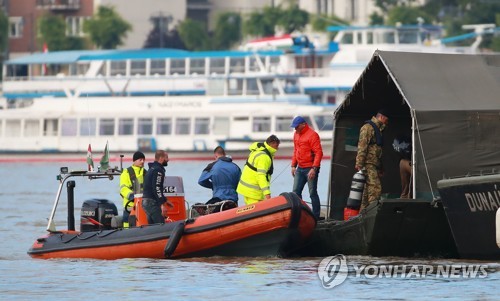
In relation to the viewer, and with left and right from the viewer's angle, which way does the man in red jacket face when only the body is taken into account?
facing the viewer and to the left of the viewer

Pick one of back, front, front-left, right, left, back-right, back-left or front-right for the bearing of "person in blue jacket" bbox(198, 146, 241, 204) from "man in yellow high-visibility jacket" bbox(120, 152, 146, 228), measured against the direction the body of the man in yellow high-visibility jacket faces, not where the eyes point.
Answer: front-left

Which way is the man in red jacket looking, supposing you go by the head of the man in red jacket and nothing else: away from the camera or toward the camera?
toward the camera
